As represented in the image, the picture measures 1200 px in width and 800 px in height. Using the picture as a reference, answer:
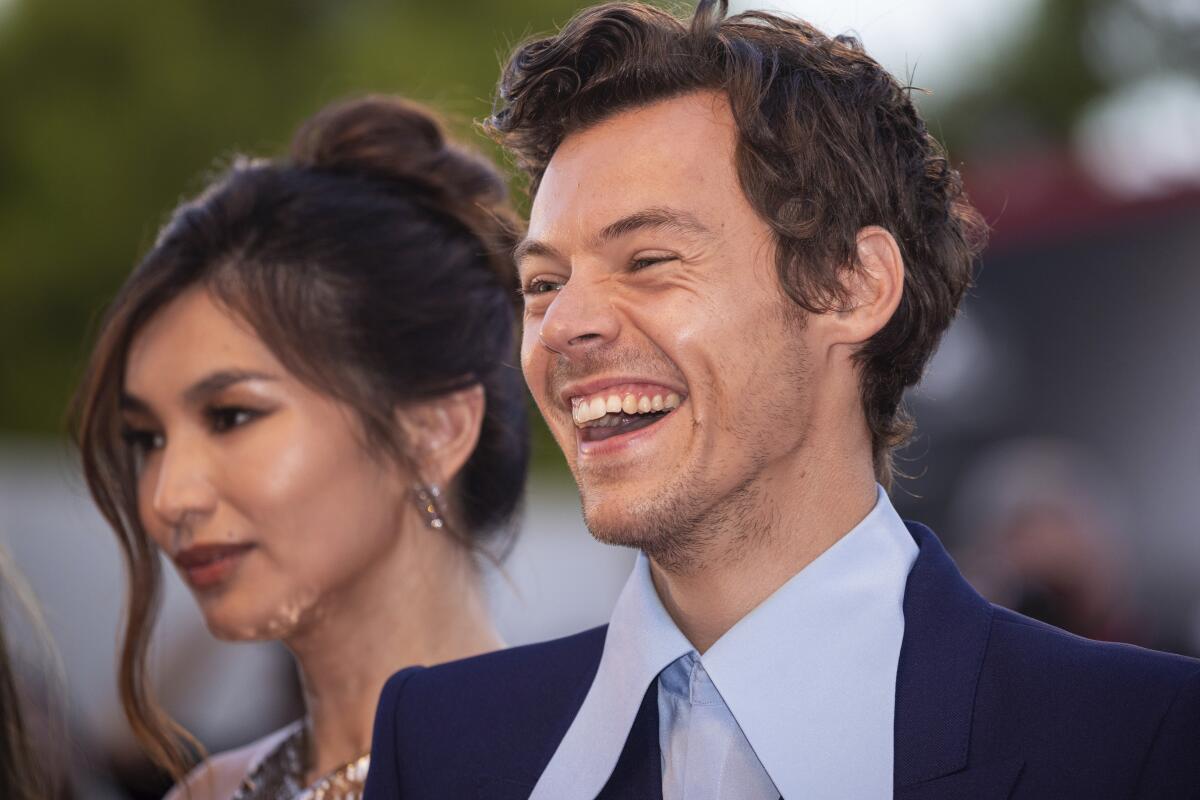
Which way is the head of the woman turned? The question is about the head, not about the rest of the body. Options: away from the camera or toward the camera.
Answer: toward the camera

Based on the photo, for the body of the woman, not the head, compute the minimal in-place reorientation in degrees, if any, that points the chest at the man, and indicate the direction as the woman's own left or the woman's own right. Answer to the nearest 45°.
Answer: approximately 90° to the woman's own left

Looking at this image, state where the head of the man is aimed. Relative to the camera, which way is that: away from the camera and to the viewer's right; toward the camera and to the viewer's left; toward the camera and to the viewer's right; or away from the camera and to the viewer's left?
toward the camera and to the viewer's left

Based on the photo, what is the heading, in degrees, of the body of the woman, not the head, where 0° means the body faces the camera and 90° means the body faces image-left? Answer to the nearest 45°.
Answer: approximately 45°
